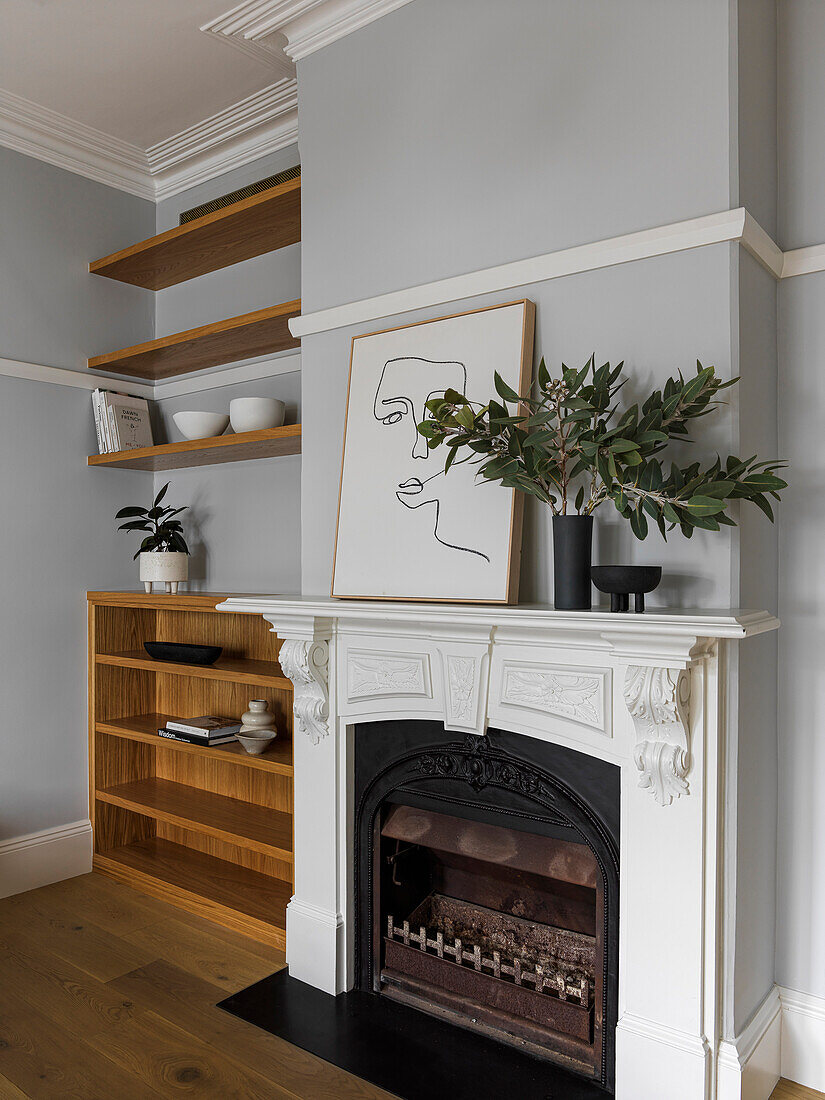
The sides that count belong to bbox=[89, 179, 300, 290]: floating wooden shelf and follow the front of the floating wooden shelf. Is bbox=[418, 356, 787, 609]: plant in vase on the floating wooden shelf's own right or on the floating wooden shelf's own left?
on the floating wooden shelf's own left

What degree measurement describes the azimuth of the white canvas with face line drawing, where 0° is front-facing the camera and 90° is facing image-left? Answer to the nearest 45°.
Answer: approximately 45°

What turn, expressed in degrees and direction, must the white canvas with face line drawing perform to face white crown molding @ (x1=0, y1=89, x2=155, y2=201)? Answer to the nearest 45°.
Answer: approximately 90° to its right

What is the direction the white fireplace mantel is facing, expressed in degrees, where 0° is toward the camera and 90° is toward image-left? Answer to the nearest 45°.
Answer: approximately 45°

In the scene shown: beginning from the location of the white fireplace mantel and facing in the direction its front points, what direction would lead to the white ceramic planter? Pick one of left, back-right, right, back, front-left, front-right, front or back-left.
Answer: right

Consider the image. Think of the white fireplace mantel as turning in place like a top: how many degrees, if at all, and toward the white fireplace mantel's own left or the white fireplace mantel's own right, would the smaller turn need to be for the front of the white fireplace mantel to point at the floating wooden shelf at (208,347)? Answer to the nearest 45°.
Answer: approximately 90° to the white fireplace mantel's own right
